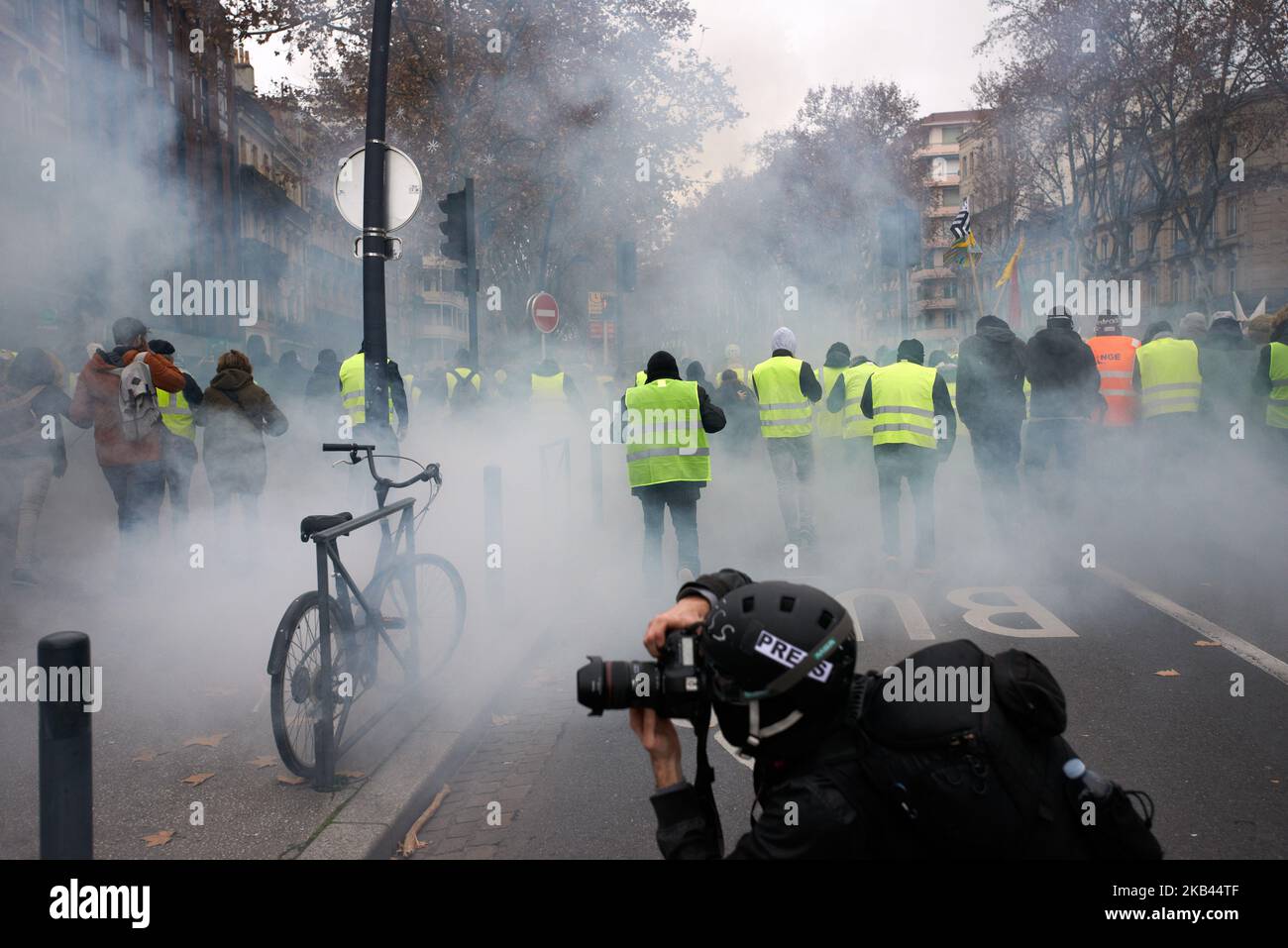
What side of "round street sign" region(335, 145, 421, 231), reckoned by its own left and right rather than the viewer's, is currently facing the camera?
back

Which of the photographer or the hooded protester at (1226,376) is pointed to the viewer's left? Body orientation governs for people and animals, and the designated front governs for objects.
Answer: the photographer

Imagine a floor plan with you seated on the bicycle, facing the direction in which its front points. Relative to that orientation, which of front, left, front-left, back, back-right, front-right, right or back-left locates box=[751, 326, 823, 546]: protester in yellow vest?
front

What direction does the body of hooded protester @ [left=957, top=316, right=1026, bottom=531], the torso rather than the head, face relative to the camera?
away from the camera

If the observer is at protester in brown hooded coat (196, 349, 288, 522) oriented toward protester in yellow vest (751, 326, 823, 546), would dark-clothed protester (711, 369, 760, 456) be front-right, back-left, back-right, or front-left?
front-left

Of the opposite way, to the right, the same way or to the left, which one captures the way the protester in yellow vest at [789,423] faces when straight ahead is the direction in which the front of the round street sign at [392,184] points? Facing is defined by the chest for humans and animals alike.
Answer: the same way

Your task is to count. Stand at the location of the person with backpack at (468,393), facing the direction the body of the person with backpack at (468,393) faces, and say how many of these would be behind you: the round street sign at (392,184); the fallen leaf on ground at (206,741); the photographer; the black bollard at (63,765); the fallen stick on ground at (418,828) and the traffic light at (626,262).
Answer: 5

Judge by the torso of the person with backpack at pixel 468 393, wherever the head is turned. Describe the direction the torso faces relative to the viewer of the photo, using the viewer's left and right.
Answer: facing away from the viewer

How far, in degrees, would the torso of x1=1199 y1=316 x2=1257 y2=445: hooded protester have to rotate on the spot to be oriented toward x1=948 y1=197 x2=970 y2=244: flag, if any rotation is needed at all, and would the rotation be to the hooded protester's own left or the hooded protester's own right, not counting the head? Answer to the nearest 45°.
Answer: approximately 45° to the hooded protester's own left

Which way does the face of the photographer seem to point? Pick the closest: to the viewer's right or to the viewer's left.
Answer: to the viewer's left

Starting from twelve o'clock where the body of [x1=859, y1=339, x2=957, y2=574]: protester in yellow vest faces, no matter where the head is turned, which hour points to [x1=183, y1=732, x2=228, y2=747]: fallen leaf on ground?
The fallen leaf on ground is roughly at 7 o'clock from the protester in yellow vest.

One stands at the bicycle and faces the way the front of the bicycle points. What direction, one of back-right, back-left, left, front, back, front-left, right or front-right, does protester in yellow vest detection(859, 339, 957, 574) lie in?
front

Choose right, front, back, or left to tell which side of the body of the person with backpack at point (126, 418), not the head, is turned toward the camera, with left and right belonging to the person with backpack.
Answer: back

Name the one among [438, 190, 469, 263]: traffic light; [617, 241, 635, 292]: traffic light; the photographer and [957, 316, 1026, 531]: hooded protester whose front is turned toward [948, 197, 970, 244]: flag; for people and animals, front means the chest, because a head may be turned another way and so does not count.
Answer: the hooded protester

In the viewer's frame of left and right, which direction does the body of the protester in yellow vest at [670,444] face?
facing away from the viewer

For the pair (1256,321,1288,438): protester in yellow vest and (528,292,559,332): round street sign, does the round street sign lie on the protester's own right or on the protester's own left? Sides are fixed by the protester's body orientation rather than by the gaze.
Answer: on the protester's own left

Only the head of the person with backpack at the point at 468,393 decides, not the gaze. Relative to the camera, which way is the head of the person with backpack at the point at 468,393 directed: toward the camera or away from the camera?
away from the camera
